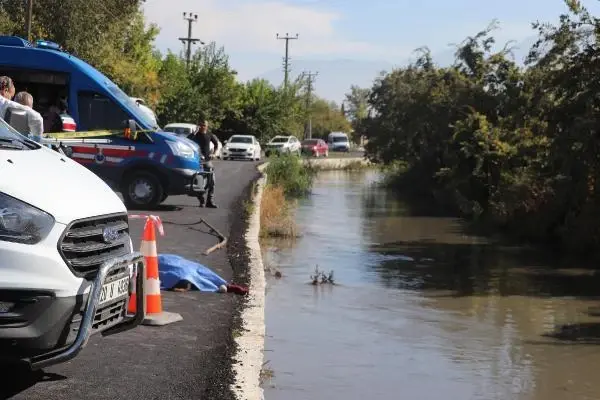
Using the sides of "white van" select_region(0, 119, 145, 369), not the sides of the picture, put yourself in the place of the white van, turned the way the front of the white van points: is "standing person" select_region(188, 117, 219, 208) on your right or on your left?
on your left

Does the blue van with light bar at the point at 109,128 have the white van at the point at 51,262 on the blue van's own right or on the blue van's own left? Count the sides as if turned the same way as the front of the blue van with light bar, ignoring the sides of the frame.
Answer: on the blue van's own right

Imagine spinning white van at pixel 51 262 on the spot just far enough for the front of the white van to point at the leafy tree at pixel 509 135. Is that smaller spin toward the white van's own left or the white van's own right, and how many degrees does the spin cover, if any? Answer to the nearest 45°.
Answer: approximately 90° to the white van's own left

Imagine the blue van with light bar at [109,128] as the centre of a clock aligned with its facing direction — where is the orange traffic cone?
The orange traffic cone is roughly at 3 o'clock from the blue van with light bar.

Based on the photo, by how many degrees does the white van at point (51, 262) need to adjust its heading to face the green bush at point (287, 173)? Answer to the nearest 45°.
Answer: approximately 135° to its left

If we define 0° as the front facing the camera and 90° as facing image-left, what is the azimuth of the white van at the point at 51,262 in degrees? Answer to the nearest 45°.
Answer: approximately 315°

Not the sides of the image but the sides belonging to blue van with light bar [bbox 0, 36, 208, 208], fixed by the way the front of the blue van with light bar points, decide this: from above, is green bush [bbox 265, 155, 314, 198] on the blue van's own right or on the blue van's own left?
on the blue van's own left

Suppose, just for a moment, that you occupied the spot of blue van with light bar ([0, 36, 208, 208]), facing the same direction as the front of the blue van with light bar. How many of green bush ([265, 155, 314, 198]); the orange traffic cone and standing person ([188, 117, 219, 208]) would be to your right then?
1

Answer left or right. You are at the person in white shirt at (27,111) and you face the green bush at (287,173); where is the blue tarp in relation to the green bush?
right

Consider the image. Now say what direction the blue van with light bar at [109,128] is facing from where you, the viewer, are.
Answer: facing to the right of the viewer
